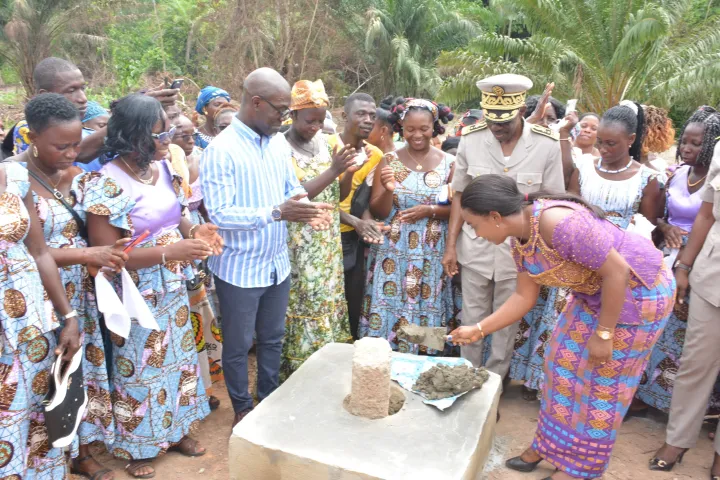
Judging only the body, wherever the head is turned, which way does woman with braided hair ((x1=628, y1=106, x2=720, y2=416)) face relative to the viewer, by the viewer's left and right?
facing the viewer and to the left of the viewer

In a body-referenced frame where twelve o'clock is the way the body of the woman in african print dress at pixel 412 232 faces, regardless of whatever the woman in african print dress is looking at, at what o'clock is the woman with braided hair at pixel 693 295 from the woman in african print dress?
The woman with braided hair is roughly at 10 o'clock from the woman in african print dress.

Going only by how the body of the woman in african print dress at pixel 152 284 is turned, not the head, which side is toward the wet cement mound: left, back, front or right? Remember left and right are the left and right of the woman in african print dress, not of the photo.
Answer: front

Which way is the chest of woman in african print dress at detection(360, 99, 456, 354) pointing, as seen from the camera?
toward the camera

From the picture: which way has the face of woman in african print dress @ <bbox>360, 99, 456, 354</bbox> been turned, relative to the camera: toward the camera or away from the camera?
toward the camera

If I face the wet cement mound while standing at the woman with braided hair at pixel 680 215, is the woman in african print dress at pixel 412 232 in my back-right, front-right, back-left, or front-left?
front-right

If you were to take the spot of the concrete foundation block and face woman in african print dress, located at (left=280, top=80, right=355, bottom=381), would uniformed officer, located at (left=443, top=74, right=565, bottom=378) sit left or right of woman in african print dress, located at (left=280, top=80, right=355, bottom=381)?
right

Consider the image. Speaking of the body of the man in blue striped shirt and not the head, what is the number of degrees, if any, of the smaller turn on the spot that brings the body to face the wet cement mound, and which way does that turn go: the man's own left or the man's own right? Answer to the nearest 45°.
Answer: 0° — they already face it

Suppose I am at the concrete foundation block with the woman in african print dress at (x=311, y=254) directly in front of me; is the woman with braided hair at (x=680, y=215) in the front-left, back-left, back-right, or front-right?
front-right

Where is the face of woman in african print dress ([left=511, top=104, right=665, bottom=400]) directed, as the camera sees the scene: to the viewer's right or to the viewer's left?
to the viewer's left

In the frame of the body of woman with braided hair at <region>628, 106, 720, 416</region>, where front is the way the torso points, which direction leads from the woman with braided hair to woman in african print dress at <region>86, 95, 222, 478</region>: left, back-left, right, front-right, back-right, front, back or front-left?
front

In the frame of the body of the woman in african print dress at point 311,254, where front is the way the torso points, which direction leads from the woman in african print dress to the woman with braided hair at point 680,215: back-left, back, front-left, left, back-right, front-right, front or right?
front-left

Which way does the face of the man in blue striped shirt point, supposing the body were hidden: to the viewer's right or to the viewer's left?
to the viewer's right

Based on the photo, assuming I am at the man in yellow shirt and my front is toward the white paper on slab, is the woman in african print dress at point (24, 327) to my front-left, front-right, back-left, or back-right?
front-right

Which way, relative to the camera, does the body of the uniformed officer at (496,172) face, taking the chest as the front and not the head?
toward the camera

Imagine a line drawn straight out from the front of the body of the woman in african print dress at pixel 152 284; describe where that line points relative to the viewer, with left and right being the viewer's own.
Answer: facing the viewer and to the right of the viewer

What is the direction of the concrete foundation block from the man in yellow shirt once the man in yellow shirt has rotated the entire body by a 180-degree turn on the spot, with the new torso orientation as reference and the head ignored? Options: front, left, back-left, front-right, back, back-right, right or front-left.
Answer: back-left

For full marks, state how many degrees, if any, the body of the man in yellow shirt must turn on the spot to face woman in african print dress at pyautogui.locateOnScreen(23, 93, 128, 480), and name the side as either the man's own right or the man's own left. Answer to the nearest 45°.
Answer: approximately 90° to the man's own right

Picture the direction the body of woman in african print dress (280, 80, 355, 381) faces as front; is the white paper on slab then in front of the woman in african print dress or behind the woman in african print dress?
in front

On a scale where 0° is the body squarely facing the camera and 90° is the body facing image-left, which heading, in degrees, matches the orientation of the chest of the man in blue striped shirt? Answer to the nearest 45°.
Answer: approximately 315°
